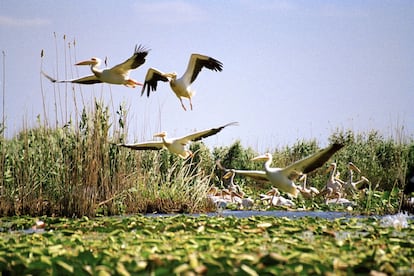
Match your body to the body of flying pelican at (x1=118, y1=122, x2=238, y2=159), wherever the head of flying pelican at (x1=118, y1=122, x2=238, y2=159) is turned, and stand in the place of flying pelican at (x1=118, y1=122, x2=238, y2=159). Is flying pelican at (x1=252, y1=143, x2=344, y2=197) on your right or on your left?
on your left

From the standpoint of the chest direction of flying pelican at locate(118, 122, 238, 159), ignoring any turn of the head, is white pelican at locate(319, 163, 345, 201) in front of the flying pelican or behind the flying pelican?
behind

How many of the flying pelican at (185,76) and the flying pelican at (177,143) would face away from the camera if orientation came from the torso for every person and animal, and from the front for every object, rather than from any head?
0

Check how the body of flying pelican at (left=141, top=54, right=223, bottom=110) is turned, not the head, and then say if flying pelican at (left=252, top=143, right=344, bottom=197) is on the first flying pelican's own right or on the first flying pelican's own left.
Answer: on the first flying pelican's own left

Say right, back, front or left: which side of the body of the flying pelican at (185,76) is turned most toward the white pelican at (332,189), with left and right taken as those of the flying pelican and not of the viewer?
back

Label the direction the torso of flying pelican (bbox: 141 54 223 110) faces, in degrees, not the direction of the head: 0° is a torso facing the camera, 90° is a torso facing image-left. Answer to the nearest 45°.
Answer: approximately 45°

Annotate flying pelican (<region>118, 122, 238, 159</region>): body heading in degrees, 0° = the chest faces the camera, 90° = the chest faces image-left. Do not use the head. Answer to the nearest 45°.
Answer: approximately 45°
